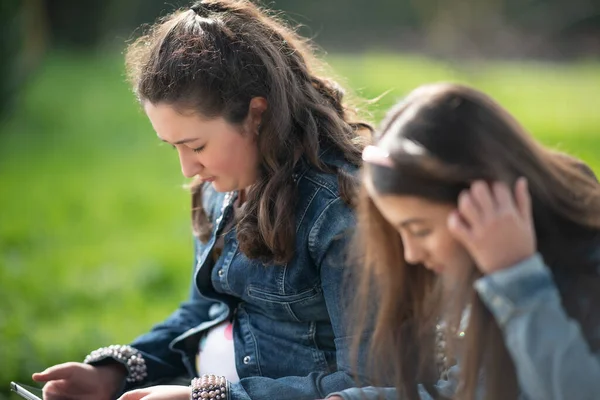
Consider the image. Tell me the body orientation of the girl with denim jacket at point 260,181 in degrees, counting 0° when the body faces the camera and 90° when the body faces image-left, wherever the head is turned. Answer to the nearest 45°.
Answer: approximately 45°

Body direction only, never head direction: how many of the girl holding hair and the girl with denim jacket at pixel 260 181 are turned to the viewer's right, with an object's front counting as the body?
0

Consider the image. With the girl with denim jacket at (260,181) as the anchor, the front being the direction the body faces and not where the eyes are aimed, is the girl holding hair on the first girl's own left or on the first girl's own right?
on the first girl's own left

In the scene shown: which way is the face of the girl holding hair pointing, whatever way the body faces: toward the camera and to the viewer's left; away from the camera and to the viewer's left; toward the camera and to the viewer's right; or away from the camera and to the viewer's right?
toward the camera and to the viewer's left

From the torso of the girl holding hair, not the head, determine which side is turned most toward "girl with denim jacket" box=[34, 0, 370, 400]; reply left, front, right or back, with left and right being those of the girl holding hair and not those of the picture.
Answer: right

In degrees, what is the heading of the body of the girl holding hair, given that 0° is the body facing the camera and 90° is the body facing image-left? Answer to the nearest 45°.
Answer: approximately 45°
